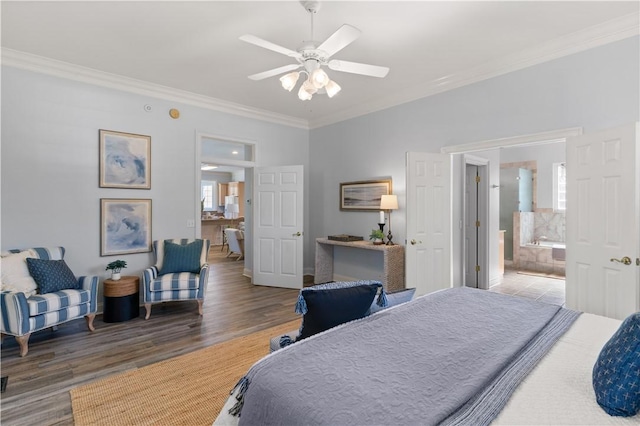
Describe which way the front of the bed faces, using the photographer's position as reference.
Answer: facing away from the viewer and to the left of the viewer

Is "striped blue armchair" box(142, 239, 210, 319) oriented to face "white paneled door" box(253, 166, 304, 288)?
no

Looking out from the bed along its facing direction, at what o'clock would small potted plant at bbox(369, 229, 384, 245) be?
The small potted plant is roughly at 1 o'clock from the bed.

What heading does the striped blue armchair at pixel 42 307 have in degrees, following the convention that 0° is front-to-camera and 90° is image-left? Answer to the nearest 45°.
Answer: approximately 315°

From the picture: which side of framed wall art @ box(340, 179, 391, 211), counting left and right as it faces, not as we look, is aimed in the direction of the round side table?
front

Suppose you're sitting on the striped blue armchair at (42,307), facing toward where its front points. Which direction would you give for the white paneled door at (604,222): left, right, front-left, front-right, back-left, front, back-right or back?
front

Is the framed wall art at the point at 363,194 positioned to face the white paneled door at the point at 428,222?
no

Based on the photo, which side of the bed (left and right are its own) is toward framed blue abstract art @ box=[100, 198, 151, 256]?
front

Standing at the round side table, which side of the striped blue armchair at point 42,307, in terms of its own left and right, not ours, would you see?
left

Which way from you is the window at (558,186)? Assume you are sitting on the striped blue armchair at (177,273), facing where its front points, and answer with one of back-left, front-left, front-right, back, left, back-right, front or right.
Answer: left

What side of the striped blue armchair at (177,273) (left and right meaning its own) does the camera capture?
front

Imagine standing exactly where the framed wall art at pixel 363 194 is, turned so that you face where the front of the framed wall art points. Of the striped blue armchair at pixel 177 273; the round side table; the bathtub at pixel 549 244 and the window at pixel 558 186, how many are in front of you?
2

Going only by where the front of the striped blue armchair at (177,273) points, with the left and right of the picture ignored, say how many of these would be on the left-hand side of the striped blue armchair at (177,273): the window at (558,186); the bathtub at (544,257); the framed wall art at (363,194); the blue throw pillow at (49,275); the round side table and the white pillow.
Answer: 3

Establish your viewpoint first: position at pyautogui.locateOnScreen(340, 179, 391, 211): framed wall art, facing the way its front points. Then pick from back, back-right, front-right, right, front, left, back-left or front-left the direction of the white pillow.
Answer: front

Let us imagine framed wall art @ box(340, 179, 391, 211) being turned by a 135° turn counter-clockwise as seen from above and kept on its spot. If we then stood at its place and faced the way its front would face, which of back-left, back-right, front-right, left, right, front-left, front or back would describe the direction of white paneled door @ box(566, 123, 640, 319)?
front-right

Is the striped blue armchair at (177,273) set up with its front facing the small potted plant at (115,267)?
no

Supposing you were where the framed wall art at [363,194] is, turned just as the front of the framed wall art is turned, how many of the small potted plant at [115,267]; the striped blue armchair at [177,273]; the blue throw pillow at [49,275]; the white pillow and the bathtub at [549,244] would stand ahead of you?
4

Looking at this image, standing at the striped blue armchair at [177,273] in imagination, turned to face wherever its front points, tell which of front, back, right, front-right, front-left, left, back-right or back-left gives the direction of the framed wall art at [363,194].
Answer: left

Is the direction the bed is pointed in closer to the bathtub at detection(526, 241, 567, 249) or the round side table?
the round side table

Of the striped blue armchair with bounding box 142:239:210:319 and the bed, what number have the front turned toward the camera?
1

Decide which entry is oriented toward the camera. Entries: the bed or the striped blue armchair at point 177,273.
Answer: the striped blue armchair
